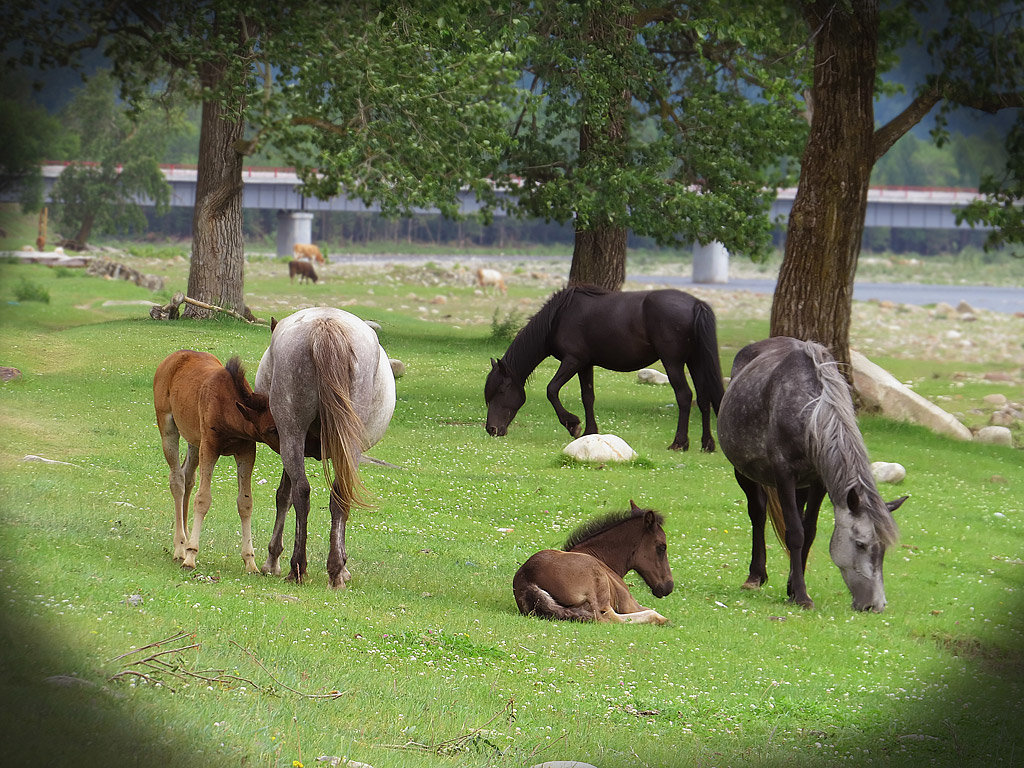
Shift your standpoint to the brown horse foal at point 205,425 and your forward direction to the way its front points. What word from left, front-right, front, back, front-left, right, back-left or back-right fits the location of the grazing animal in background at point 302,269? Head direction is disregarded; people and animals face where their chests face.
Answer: back-left

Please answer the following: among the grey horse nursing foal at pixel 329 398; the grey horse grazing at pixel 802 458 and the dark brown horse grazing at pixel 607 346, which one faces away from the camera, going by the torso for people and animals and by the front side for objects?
the grey horse nursing foal at pixel 329 398

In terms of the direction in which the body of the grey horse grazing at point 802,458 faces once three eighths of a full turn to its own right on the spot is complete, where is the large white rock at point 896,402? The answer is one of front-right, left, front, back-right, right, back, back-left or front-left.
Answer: right

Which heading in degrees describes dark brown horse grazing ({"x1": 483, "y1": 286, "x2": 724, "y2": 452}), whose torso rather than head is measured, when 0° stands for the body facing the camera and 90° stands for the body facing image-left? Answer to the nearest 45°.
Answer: approximately 90°

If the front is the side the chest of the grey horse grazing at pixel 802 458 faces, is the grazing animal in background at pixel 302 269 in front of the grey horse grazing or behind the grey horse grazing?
behind

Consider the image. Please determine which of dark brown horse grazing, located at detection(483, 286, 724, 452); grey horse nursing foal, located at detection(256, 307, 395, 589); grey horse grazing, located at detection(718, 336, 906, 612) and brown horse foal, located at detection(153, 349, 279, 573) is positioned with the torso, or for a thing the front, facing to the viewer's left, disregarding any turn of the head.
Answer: the dark brown horse grazing

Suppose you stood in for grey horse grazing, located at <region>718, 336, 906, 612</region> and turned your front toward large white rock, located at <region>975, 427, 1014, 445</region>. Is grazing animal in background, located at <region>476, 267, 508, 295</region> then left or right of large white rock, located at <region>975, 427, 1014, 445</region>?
left

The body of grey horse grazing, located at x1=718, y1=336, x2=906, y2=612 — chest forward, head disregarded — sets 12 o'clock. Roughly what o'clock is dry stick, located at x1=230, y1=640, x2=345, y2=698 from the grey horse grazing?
The dry stick is roughly at 2 o'clock from the grey horse grazing.

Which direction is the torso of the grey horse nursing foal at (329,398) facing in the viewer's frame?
away from the camera

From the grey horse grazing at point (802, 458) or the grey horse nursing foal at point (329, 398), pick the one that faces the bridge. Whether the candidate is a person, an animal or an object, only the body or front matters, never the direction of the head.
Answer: the grey horse nursing foal at point (329, 398)

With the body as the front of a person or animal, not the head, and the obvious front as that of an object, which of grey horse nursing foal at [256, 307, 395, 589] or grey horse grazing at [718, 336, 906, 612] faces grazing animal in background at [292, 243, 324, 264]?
grey horse nursing foal at [256, 307, 395, 589]
